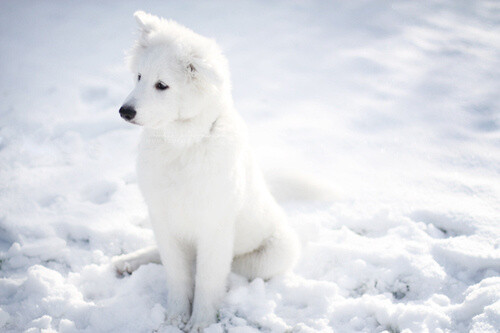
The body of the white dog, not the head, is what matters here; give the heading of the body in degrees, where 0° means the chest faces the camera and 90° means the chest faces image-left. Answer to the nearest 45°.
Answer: approximately 45°
